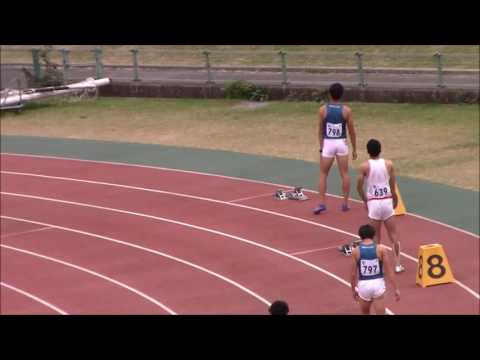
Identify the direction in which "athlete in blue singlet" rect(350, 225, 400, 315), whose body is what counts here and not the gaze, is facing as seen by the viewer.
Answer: away from the camera

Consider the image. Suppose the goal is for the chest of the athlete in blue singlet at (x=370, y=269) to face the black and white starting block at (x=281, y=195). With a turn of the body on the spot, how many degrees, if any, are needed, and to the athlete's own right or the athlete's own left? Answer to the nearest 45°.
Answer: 0° — they already face it

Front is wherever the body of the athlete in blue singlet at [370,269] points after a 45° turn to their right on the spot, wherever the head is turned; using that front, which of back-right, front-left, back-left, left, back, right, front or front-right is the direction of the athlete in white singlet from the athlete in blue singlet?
front-left

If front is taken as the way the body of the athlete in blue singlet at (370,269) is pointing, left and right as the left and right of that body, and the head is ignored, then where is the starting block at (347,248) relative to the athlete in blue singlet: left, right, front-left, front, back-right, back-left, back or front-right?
front

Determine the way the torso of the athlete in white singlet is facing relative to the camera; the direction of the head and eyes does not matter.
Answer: away from the camera

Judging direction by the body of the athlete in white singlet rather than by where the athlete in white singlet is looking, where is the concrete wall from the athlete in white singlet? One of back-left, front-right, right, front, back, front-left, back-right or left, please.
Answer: front

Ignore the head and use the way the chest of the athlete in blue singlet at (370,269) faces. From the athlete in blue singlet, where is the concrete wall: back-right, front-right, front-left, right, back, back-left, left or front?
front
